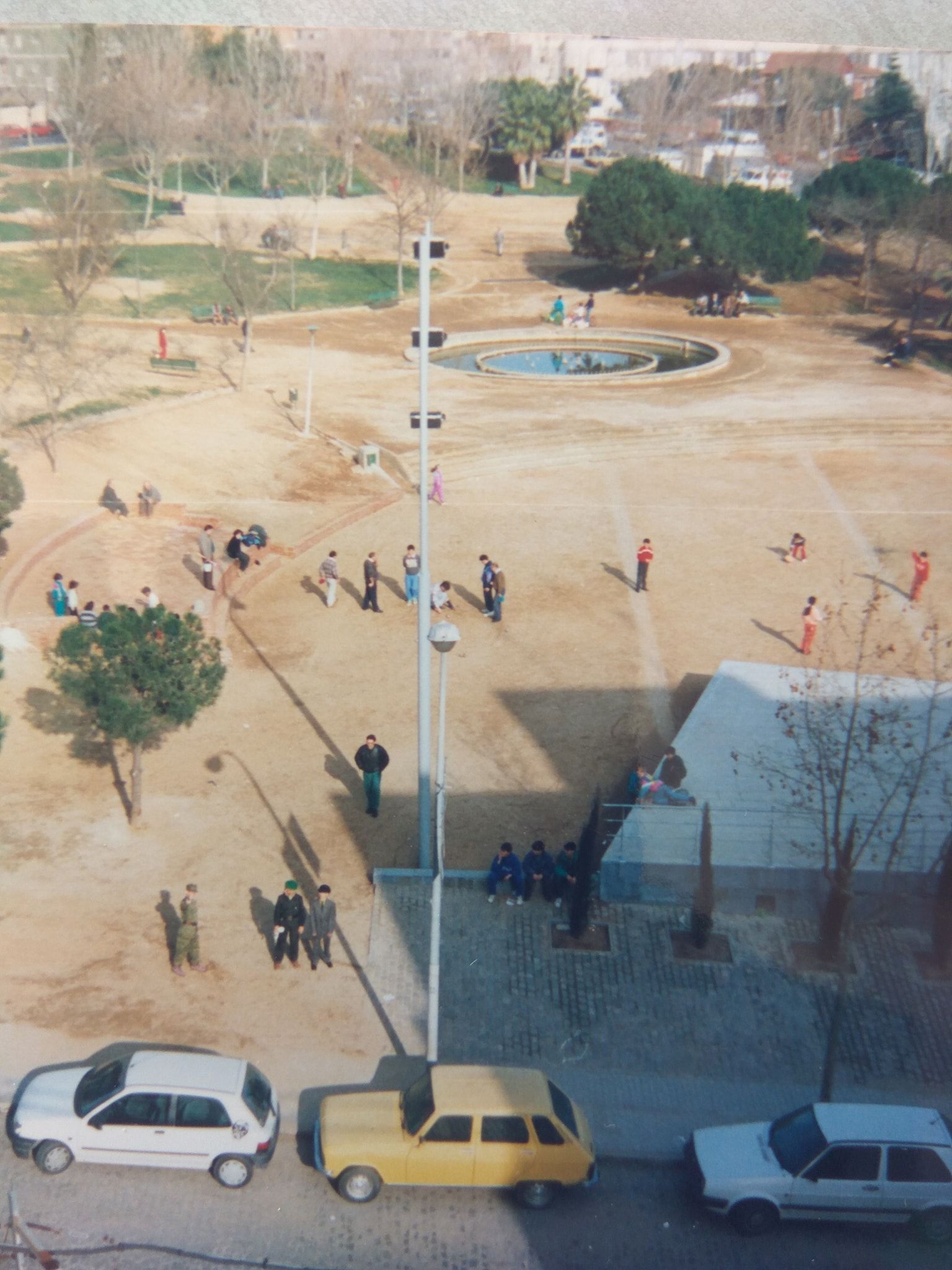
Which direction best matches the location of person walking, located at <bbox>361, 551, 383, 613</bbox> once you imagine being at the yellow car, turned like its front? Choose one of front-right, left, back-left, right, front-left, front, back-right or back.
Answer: right

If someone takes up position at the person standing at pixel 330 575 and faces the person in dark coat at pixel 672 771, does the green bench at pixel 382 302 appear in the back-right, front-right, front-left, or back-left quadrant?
back-left

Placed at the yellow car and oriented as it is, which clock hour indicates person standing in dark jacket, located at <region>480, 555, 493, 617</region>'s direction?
The person standing in dark jacket is roughly at 3 o'clock from the yellow car.

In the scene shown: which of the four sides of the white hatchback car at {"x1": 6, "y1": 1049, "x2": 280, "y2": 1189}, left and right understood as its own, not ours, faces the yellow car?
back

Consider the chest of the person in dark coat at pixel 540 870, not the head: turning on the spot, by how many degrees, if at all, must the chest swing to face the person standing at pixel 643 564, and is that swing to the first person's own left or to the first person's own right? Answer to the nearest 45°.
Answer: approximately 180°

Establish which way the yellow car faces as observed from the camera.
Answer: facing to the left of the viewer

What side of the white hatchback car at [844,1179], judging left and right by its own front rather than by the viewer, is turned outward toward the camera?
left
